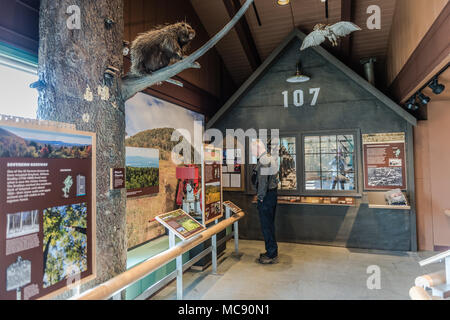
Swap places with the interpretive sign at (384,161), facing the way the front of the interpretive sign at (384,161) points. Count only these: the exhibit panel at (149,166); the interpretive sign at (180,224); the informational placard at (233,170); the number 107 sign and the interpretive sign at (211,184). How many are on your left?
0

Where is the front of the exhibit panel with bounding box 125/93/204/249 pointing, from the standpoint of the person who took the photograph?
facing the viewer and to the right of the viewer

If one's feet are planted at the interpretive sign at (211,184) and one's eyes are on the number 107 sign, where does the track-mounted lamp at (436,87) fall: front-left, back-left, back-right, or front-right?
front-right

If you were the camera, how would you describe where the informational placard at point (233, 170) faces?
facing the viewer

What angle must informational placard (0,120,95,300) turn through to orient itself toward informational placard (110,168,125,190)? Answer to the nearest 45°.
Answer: approximately 90° to its left

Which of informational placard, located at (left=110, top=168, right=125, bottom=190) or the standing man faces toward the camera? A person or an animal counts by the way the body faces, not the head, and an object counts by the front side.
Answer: the informational placard

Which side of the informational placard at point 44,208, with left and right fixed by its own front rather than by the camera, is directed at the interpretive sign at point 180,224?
left

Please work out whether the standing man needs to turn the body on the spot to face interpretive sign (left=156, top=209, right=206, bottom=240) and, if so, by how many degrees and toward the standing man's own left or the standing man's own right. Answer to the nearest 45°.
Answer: approximately 45° to the standing man's own left

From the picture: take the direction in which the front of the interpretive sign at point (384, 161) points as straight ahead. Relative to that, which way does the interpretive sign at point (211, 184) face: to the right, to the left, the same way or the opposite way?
to the left

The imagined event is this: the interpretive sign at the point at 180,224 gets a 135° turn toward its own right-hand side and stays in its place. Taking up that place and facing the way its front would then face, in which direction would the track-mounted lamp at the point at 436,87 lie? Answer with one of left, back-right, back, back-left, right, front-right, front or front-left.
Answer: back

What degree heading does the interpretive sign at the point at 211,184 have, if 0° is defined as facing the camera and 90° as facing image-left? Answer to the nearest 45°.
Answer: approximately 315°

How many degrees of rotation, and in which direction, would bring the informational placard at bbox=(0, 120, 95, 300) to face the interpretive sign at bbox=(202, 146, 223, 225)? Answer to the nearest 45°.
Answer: approximately 90° to its left

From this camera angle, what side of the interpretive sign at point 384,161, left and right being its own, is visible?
front

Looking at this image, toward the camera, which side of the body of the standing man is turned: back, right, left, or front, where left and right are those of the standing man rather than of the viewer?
left

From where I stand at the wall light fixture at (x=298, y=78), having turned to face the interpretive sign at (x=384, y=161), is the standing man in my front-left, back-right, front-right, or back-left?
back-right

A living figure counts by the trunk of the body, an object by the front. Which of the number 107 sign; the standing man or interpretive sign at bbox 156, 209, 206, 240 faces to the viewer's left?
the standing man
